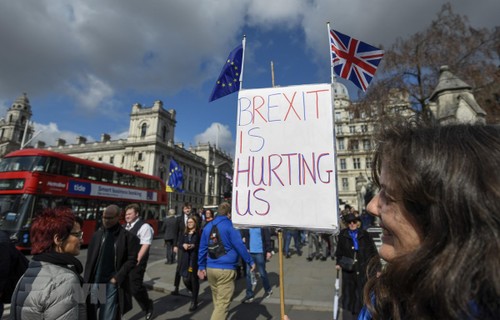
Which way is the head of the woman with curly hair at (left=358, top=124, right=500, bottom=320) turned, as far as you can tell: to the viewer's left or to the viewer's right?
to the viewer's left

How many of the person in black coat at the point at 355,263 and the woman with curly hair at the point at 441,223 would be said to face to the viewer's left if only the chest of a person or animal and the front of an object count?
1

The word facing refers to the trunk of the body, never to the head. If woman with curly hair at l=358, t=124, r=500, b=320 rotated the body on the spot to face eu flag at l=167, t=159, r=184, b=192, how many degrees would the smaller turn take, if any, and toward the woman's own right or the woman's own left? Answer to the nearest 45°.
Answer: approximately 45° to the woman's own right

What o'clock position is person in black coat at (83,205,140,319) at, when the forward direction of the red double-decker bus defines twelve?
The person in black coat is roughly at 10 o'clock from the red double-decker bus.

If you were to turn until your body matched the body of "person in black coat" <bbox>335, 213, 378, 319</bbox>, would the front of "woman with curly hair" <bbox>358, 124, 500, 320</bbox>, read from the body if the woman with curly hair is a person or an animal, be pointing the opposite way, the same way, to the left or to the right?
to the right

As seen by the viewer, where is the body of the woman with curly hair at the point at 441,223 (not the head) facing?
to the viewer's left

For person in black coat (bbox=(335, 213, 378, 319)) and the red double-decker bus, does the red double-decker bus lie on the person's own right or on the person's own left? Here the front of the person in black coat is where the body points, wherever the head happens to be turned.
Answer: on the person's own right
